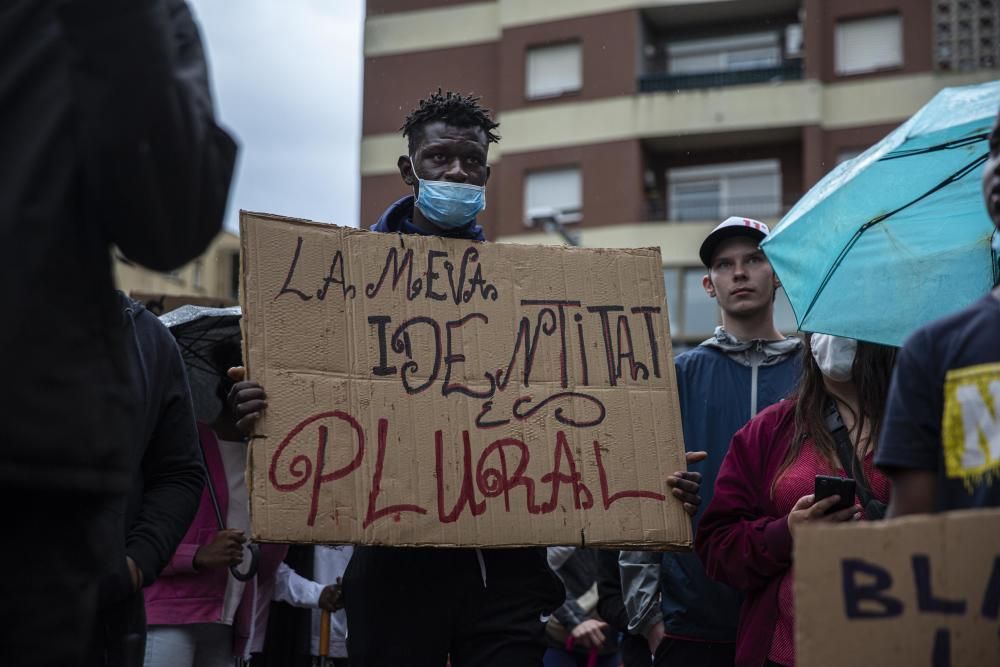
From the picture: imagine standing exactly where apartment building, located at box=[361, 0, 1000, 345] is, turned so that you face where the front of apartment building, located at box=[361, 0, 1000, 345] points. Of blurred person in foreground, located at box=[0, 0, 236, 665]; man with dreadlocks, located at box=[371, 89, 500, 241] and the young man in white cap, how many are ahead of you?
3

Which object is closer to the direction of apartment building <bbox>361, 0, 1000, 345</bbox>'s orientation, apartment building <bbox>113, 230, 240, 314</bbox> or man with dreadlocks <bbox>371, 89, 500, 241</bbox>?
the man with dreadlocks

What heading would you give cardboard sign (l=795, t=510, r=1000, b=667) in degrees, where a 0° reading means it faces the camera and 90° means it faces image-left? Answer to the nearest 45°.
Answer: approximately 0°

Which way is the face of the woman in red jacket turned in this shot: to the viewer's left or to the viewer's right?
to the viewer's left

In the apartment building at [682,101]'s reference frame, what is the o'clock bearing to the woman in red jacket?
The woman in red jacket is roughly at 12 o'clock from the apartment building.

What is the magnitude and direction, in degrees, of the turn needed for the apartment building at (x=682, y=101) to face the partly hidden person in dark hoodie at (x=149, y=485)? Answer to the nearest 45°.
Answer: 0° — it already faces them

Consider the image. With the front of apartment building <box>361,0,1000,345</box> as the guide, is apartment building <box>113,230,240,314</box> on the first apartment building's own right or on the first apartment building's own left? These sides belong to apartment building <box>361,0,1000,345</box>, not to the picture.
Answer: on the first apartment building's own right

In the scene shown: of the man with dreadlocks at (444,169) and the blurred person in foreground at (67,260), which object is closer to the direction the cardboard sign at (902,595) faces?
the blurred person in foreground
